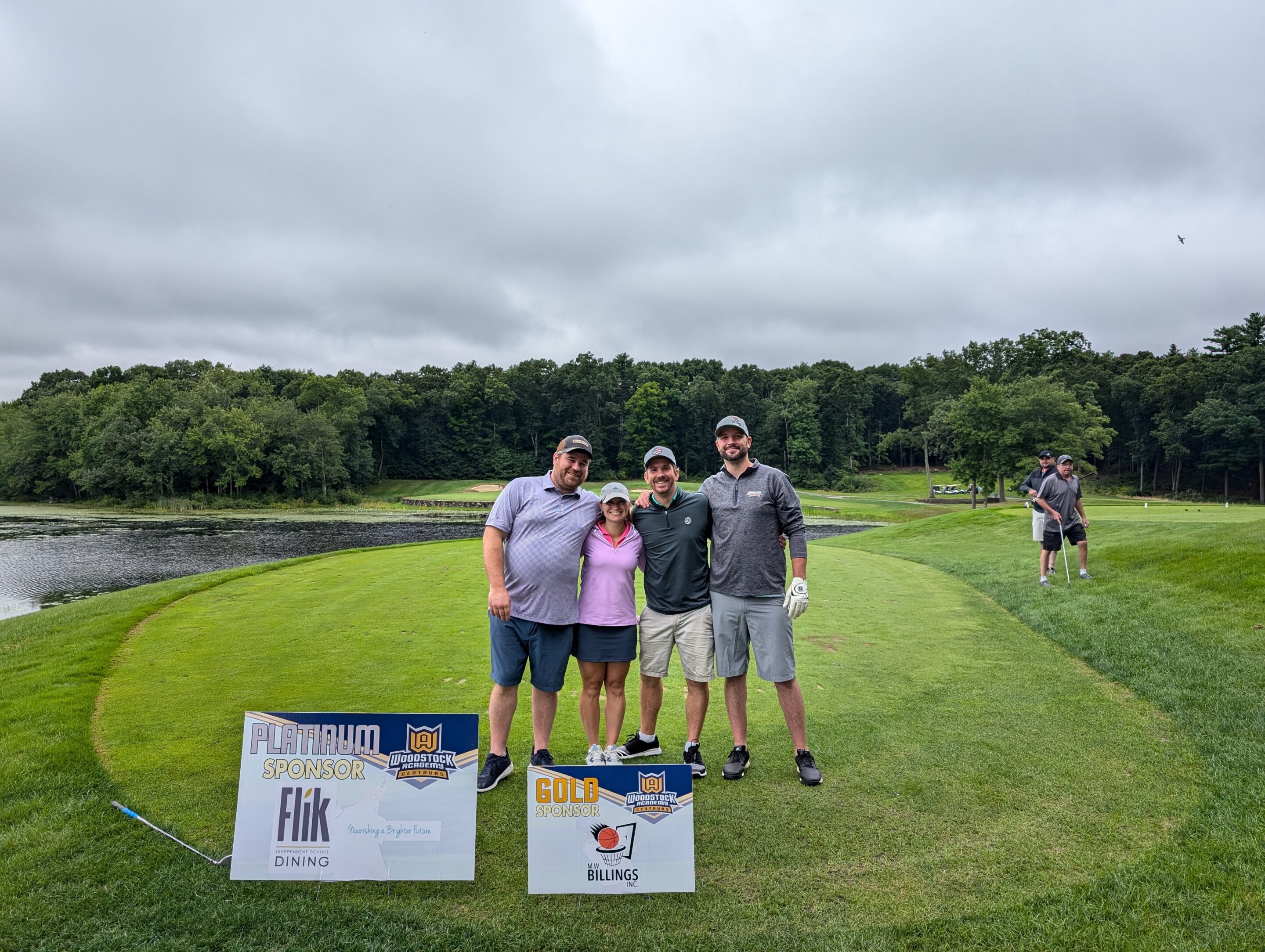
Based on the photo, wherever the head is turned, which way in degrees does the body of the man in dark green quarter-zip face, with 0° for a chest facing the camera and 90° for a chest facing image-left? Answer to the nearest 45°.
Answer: approximately 0°

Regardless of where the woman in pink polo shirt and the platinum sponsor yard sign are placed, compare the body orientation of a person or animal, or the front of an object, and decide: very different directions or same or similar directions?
same or similar directions

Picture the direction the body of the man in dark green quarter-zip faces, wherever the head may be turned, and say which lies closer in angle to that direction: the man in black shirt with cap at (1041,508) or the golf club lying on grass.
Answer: the golf club lying on grass

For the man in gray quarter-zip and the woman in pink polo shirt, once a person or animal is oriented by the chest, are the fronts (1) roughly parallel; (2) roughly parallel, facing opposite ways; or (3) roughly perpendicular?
roughly parallel

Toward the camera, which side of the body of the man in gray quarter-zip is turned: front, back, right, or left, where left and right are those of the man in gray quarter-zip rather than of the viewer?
front

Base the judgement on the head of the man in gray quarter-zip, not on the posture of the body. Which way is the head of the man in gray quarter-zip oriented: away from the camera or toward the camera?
toward the camera

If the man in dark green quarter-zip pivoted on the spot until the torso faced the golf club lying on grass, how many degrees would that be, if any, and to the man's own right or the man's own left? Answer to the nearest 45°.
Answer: approximately 45° to the man's own right

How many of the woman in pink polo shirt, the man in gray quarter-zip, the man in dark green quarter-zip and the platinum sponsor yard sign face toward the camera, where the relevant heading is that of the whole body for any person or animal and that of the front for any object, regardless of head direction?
4

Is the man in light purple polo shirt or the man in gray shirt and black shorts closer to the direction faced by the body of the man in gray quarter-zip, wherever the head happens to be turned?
the man in light purple polo shirt

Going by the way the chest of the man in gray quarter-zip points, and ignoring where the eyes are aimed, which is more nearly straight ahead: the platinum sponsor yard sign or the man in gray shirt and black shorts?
the platinum sponsor yard sign

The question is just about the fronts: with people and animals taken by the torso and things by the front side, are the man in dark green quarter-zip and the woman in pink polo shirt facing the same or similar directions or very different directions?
same or similar directions

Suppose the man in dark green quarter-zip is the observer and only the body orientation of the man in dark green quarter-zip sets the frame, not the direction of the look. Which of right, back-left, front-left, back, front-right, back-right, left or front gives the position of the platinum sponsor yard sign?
front-right

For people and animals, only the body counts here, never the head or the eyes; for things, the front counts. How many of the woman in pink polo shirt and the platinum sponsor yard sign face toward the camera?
2

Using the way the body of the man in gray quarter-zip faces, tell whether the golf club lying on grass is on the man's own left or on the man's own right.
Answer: on the man's own right

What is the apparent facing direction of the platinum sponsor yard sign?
toward the camera
